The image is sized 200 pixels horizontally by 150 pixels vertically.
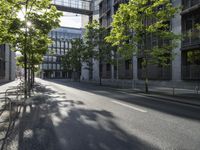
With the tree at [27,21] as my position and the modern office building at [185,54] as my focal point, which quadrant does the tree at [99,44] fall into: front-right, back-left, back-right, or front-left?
front-left

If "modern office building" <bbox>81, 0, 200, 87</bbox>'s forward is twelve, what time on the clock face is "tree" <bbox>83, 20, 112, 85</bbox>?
The tree is roughly at 3 o'clock from the modern office building.

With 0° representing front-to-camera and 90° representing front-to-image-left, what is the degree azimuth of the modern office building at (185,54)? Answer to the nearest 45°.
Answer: approximately 45°

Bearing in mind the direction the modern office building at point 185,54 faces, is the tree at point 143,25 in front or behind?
in front

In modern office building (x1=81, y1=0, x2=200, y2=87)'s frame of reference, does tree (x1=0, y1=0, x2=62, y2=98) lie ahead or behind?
ahead
